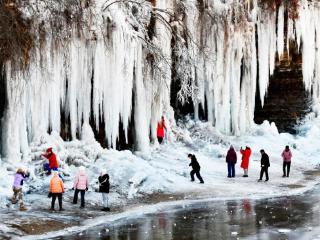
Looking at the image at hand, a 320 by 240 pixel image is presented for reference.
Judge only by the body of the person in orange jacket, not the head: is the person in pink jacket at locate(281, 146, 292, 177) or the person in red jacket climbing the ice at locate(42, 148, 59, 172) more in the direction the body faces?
the person in red jacket climbing the ice

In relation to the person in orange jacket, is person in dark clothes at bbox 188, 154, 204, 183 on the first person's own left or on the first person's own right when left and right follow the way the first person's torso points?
on the first person's own right

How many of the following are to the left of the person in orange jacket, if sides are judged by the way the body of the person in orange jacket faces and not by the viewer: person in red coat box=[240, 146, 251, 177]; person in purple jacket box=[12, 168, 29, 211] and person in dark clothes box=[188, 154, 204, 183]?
1

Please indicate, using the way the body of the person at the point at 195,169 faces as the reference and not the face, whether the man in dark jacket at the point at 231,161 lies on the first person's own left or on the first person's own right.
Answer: on the first person's own right

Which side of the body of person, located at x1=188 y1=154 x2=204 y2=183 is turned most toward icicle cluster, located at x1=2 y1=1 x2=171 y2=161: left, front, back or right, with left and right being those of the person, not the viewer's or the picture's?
front

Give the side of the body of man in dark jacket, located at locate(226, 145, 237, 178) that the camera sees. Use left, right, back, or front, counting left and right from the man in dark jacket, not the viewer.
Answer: back

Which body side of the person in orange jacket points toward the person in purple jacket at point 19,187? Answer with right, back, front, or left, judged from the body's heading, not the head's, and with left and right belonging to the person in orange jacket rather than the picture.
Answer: left

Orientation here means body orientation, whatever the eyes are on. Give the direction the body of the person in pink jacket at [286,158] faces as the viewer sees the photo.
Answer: away from the camera

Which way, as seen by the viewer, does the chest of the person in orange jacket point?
away from the camera
